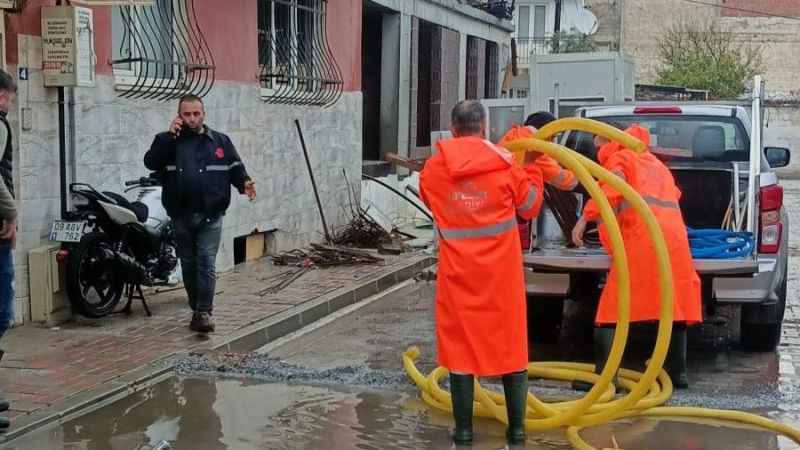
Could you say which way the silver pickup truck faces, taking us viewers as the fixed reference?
facing away from the viewer

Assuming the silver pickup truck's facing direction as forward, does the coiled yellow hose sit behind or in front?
behind

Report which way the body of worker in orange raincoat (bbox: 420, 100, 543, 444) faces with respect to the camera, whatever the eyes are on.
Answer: away from the camera

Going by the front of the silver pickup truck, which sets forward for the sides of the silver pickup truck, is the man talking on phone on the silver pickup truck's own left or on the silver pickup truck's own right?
on the silver pickup truck's own left

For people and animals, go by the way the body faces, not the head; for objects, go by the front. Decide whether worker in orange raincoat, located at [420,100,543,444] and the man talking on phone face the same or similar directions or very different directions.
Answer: very different directions

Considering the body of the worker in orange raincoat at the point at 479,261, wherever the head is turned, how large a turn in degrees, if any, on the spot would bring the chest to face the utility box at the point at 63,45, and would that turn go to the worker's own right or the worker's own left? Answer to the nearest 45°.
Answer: approximately 45° to the worker's own left

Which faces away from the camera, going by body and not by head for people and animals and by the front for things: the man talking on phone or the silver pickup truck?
the silver pickup truck

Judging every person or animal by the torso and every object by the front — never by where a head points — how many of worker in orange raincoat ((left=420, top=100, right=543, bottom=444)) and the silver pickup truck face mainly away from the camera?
2

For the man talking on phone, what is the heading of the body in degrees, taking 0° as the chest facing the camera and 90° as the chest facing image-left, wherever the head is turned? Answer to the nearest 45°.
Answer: approximately 0°
